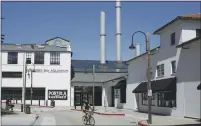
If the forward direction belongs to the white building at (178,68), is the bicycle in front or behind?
in front

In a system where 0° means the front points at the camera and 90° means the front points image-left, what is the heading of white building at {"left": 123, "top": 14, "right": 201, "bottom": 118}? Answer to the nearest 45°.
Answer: approximately 45°
